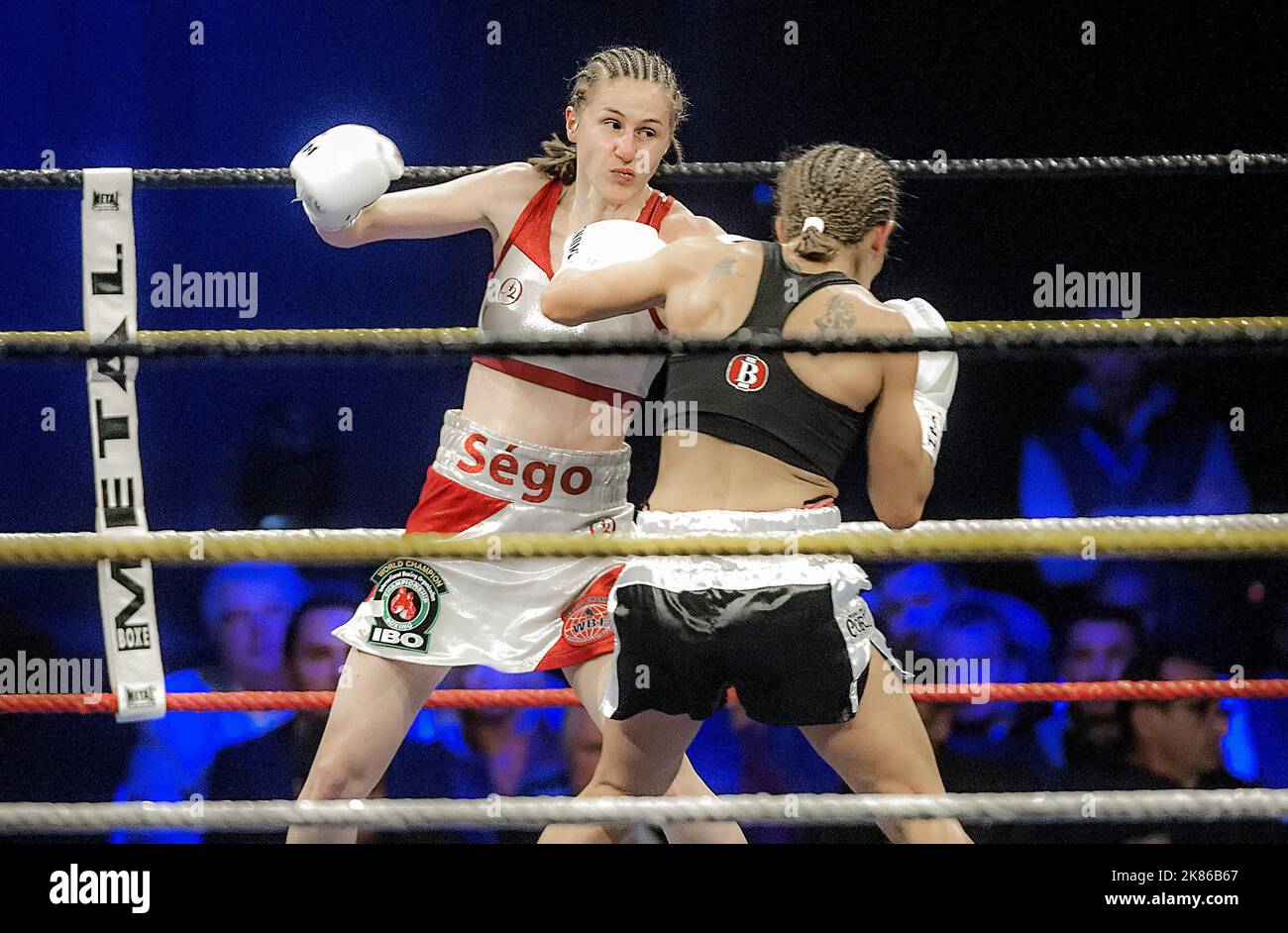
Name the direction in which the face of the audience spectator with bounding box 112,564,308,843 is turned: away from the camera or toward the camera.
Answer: toward the camera

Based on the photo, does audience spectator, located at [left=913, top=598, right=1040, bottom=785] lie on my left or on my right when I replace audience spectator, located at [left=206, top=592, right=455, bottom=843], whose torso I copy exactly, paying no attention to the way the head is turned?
on my left

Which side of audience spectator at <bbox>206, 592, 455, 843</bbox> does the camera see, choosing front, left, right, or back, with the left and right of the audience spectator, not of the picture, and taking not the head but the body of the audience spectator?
front

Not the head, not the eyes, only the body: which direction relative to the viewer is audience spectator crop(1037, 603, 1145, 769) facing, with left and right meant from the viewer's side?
facing the viewer

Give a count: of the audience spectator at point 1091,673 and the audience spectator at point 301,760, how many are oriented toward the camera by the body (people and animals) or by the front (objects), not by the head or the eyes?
2

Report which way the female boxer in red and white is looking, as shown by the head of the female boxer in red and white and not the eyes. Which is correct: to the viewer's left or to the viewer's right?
to the viewer's right

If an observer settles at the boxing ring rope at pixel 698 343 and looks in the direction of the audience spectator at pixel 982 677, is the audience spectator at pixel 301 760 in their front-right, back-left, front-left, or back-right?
front-left

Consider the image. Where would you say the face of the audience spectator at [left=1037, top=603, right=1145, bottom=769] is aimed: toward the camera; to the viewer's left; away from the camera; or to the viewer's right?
toward the camera

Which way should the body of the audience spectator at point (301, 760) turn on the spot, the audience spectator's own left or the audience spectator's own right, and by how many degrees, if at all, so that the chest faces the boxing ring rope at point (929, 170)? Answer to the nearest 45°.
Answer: approximately 45° to the audience spectator's own left

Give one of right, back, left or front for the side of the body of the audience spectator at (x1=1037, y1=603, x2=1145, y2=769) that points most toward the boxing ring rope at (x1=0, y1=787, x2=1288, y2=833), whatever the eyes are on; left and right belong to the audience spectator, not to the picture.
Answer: front

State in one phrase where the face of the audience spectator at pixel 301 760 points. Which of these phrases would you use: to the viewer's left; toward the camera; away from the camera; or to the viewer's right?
toward the camera

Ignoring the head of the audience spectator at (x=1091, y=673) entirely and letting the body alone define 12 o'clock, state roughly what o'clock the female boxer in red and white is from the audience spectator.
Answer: The female boxer in red and white is roughly at 1 o'clock from the audience spectator.

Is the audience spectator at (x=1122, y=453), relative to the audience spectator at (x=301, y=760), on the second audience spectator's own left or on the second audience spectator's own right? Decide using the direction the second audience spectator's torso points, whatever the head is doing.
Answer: on the second audience spectator's own left

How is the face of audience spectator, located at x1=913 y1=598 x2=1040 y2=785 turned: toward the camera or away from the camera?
toward the camera

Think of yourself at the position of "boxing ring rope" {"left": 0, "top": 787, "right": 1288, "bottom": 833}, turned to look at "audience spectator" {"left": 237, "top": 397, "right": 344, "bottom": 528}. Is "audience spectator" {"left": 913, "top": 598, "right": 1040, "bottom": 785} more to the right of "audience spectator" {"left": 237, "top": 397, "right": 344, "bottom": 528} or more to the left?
right
